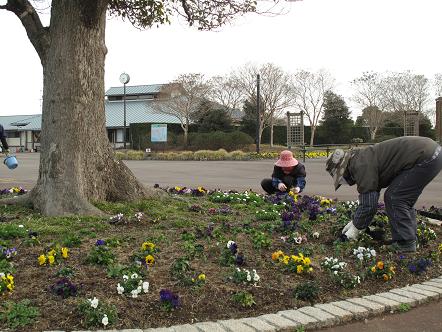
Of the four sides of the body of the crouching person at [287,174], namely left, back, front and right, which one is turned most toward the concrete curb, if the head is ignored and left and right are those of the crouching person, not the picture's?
front

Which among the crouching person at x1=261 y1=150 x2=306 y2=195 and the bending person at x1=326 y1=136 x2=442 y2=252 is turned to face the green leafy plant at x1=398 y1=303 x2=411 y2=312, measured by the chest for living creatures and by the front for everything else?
the crouching person at x1=261 y1=150 x2=306 y2=195

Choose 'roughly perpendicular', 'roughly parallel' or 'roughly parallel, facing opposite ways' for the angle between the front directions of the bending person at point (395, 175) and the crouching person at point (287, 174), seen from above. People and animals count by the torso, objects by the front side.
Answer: roughly perpendicular

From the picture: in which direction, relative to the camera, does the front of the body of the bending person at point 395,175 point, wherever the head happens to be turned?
to the viewer's left

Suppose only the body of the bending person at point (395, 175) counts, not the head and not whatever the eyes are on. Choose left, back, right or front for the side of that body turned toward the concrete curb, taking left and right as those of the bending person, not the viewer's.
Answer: left

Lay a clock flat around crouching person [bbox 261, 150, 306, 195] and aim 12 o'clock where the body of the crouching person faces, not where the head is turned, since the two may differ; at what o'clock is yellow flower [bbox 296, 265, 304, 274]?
The yellow flower is roughly at 12 o'clock from the crouching person.

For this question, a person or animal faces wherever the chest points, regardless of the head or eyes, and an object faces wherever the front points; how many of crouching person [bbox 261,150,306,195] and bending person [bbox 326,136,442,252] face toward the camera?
1

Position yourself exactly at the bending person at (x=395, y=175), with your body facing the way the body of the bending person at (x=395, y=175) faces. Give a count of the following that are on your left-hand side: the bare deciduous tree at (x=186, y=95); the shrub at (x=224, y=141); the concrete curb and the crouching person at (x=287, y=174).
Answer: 1

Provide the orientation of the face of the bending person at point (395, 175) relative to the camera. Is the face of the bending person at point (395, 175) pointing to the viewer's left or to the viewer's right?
to the viewer's left

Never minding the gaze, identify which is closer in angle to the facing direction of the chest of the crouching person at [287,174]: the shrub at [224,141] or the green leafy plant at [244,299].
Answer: the green leafy plant

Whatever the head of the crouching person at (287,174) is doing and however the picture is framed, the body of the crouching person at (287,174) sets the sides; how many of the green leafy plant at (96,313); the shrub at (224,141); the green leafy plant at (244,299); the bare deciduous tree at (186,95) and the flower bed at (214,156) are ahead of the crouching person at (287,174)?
2

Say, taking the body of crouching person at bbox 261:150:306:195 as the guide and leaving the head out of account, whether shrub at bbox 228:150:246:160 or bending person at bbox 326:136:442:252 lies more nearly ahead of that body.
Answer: the bending person

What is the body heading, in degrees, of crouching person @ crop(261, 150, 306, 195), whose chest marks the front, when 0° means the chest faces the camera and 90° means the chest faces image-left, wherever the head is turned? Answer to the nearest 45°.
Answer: approximately 0°

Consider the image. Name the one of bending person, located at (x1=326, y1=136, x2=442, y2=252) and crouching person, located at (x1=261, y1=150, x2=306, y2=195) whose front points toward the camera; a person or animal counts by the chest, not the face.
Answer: crouching person, located at (x1=261, y1=150, x2=306, y2=195)

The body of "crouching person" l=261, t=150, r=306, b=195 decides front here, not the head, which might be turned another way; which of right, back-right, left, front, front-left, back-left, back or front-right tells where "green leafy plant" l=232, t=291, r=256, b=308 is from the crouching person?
front

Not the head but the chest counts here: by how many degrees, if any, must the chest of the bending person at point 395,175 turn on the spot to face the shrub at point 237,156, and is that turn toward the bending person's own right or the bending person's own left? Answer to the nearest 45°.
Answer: approximately 90° to the bending person's own right

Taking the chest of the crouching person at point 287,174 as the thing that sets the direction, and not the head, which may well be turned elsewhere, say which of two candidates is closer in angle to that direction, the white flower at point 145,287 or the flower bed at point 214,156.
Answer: the white flower

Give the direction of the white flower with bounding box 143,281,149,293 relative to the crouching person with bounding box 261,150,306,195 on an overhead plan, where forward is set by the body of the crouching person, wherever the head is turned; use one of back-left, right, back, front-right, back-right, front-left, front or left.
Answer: front

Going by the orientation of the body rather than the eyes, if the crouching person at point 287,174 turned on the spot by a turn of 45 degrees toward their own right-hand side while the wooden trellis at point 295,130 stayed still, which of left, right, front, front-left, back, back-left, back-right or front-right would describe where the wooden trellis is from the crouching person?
back-right

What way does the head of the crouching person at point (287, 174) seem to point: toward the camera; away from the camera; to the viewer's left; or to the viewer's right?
toward the camera
